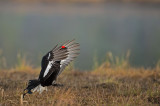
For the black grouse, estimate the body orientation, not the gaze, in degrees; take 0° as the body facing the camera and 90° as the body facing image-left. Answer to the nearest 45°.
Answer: approximately 270°
